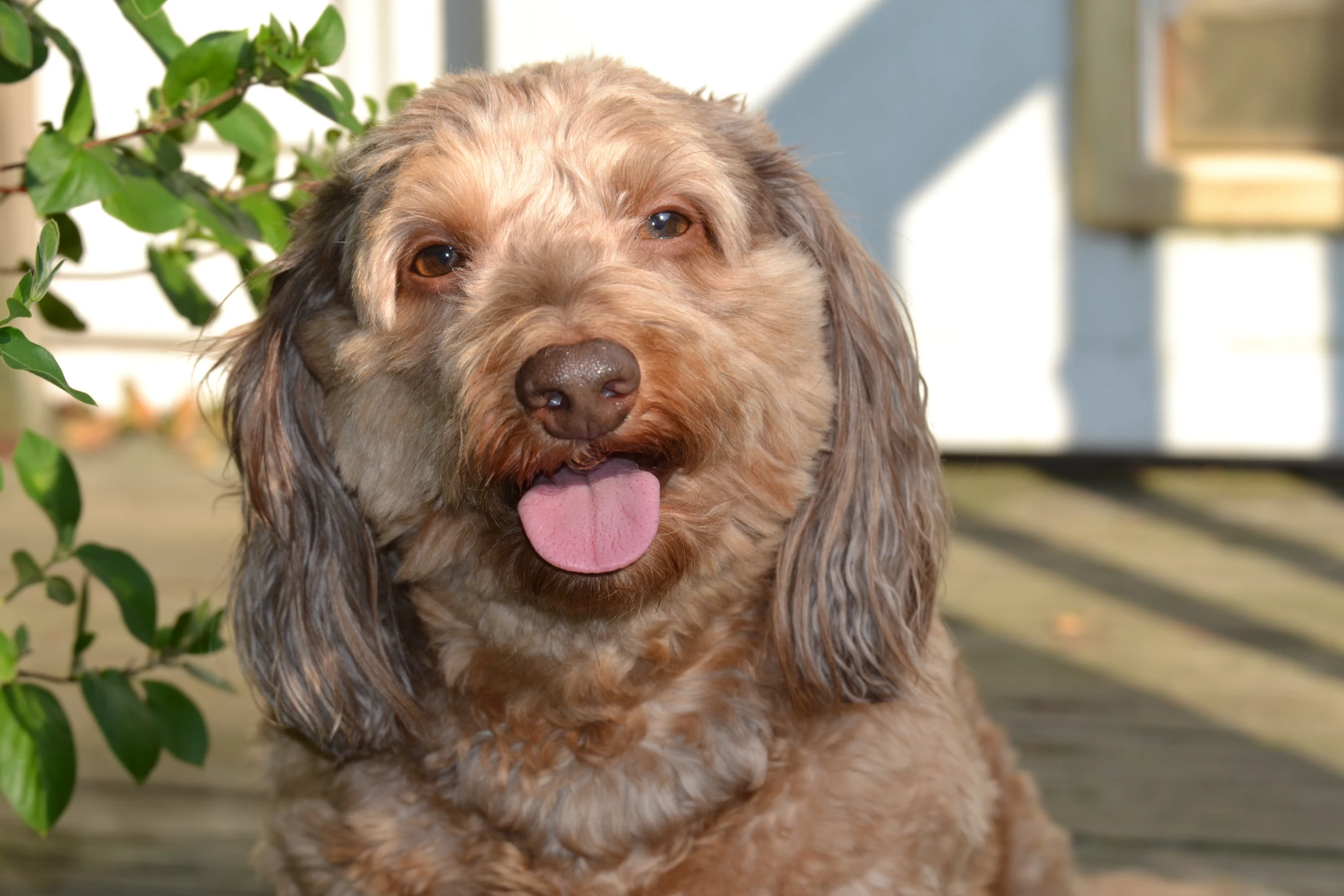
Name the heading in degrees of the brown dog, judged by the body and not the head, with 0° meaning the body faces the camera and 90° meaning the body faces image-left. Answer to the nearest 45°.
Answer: approximately 0°
